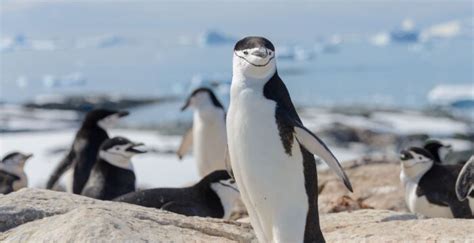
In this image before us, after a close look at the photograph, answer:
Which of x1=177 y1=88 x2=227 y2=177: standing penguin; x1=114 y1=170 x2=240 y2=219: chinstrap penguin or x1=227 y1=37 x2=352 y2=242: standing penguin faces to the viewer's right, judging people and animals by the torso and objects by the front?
the chinstrap penguin

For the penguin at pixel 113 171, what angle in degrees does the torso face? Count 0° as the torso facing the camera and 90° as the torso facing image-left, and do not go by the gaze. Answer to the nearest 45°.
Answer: approximately 270°

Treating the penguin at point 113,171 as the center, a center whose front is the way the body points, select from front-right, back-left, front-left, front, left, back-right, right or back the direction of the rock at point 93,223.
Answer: right

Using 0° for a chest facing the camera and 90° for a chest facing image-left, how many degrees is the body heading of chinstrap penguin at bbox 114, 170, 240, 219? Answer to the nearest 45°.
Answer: approximately 270°

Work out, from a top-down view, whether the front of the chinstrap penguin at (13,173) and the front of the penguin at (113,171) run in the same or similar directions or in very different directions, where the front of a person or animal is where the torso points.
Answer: same or similar directions

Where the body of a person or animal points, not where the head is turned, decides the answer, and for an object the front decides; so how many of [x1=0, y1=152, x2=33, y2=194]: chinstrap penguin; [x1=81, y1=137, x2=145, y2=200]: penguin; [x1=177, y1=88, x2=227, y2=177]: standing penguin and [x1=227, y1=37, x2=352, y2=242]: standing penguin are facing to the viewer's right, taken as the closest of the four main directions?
2

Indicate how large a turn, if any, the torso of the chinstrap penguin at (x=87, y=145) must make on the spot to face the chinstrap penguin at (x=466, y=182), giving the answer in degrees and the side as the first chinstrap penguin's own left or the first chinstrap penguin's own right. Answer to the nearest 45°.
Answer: approximately 90° to the first chinstrap penguin's own right

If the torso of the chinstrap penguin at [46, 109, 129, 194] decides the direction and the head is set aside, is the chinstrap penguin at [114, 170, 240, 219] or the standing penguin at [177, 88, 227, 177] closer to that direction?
the standing penguin

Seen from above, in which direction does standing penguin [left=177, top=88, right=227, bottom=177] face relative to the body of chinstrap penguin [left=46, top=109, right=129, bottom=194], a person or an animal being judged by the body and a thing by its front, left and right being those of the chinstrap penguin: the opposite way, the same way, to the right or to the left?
the opposite way

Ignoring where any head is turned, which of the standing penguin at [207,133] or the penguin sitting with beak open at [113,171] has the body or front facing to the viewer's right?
the penguin sitting with beak open

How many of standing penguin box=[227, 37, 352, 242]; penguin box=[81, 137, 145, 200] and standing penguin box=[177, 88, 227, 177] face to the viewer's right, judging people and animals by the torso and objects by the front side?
1

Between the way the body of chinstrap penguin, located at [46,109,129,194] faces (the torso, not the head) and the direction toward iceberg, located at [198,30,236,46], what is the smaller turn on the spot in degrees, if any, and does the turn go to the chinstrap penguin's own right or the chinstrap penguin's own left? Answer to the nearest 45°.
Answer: approximately 45° to the chinstrap penguin's own left

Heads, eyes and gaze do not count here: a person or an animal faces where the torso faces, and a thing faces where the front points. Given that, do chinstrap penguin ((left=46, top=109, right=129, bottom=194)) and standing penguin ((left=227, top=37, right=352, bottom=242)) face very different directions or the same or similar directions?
very different directions

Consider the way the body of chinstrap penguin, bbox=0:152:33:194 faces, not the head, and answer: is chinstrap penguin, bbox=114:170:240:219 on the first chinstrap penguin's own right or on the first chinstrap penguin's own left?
on the first chinstrap penguin's own right
